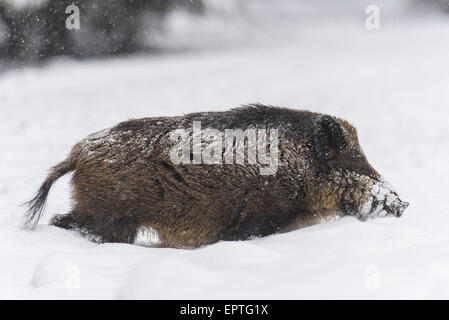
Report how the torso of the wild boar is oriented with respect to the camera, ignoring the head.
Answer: to the viewer's right
